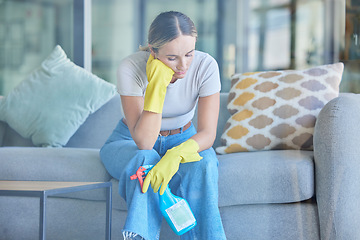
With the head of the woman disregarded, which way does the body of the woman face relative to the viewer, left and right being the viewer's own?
facing the viewer

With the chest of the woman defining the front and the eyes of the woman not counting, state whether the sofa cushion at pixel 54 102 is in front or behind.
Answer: behind
